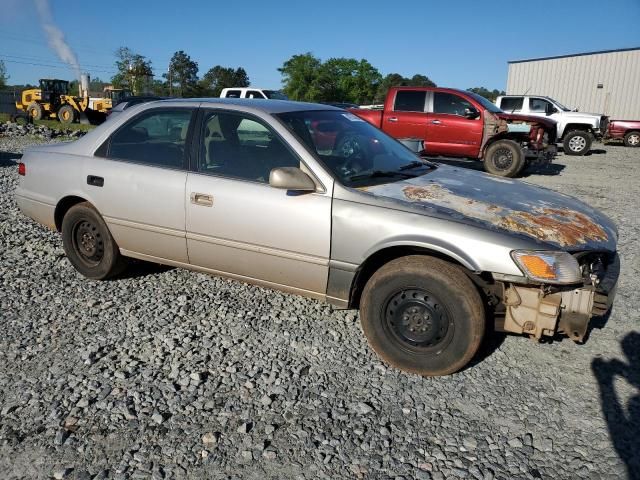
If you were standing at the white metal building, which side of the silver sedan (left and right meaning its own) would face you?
left

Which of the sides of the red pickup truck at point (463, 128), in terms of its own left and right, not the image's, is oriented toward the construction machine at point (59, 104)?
back

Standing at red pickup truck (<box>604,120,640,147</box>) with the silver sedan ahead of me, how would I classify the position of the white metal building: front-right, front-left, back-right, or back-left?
back-right

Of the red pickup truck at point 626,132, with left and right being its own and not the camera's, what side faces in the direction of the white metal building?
left

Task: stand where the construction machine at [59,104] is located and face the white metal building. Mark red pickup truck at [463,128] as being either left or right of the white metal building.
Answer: right

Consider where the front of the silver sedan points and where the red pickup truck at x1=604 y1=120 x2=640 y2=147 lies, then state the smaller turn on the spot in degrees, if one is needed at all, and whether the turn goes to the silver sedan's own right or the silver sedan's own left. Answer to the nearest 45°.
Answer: approximately 90° to the silver sedan's own left

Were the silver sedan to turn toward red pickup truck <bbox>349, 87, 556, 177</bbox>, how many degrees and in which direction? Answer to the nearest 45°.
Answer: approximately 135° to its left

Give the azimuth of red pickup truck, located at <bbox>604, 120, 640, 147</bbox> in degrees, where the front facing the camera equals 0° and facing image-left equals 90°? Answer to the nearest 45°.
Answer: approximately 270°
